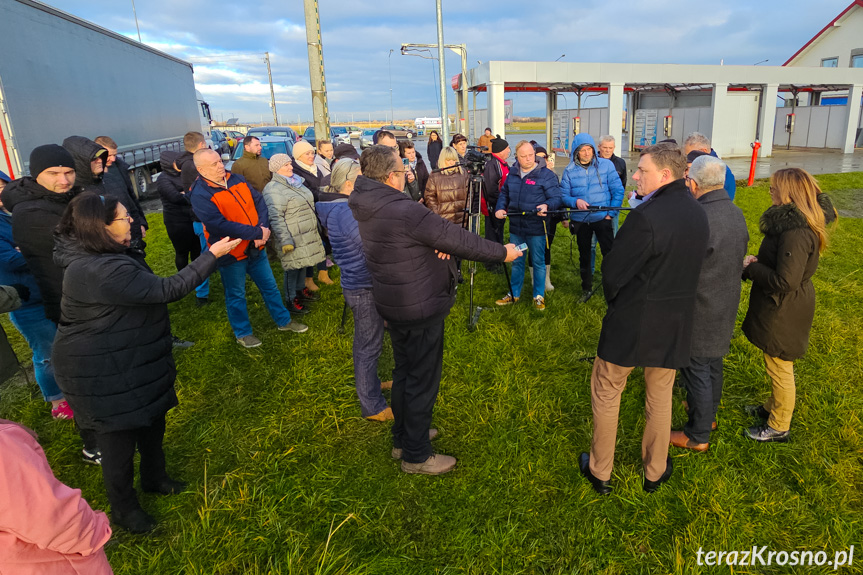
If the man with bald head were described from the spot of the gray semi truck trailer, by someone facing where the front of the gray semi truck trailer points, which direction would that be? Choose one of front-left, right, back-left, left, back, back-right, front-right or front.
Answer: back-right

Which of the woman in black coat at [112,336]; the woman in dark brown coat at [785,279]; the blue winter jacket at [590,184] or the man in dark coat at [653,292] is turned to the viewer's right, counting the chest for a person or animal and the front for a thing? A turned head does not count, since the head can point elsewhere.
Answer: the woman in black coat at [112,336]

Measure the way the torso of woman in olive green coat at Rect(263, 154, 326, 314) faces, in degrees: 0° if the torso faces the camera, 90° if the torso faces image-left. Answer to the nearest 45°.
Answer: approximately 315°

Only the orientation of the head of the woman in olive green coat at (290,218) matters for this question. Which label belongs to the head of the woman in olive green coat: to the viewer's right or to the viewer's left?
to the viewer's right

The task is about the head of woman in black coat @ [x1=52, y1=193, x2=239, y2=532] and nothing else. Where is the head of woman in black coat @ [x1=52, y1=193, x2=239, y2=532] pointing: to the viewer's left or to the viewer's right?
to the viewer's right

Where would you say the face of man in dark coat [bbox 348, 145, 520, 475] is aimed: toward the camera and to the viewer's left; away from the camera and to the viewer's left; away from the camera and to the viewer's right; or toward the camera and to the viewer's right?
away from the camera and to the viewer's right

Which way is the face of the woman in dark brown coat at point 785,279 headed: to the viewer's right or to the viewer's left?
to the viewer's left

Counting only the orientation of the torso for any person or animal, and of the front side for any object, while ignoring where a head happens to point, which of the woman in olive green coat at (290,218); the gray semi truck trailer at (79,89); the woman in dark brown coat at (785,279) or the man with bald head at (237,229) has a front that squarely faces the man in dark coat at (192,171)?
the woman in dark brown coat

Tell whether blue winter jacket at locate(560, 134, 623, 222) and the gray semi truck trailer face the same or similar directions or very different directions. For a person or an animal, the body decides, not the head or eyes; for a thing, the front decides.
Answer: very different directions

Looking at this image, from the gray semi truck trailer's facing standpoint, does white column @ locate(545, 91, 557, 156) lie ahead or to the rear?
ahead

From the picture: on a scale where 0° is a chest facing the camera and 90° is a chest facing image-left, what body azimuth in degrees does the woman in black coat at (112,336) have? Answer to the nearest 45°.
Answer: approximately 270°

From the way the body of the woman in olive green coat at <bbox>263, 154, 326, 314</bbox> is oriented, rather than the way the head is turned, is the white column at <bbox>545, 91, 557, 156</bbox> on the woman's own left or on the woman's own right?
on the woman's own left

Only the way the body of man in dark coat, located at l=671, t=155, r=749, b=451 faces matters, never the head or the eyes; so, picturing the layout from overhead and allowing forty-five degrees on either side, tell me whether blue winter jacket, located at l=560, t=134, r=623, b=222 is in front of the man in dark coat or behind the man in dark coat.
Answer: in front

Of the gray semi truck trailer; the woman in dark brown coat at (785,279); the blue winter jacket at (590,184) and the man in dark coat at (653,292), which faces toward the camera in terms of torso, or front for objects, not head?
the blue winter jacket

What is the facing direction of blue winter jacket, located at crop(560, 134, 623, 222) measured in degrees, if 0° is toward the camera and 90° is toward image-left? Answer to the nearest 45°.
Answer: approximately 0°

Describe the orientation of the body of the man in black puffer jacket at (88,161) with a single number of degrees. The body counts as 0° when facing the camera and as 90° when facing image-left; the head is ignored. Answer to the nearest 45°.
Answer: approximately 315°
